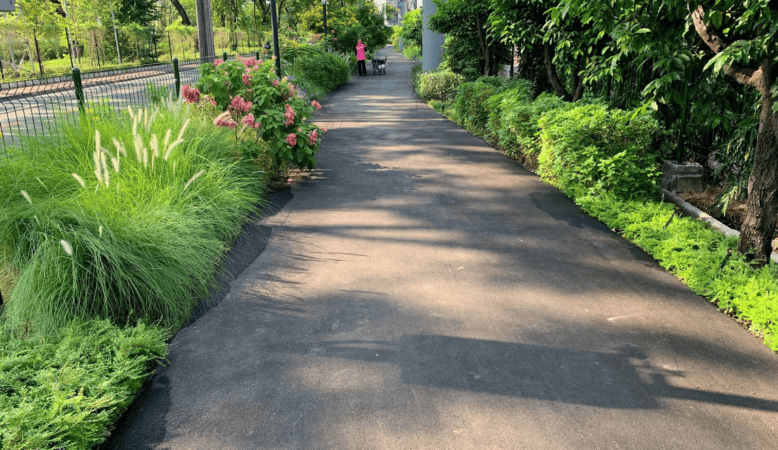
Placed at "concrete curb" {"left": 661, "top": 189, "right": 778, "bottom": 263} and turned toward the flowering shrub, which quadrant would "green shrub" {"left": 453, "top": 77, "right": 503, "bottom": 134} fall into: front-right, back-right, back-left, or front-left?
front-right

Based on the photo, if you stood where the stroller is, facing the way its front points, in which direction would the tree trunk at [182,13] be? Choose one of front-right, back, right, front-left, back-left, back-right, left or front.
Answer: back-right

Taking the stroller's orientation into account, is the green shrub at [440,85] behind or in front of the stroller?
in front

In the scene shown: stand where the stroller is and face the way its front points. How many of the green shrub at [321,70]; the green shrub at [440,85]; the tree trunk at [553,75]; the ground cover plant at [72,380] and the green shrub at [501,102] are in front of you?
5

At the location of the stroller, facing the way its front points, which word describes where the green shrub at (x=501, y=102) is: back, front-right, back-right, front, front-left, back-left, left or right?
front

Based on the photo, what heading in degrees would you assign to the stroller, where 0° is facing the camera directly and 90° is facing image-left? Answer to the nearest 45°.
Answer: approximately 0°

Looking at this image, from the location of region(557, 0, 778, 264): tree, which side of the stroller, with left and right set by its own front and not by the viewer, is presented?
front

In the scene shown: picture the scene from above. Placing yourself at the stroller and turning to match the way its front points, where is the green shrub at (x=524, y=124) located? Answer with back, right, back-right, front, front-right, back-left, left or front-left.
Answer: front

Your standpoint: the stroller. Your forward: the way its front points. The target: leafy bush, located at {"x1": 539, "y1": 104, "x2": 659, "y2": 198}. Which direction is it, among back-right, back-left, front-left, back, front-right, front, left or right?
front

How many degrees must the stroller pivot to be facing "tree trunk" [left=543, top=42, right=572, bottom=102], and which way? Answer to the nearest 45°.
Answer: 0° — it already faces it

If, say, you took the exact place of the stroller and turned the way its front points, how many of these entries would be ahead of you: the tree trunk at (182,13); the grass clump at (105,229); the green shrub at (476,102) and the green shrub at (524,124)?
3
